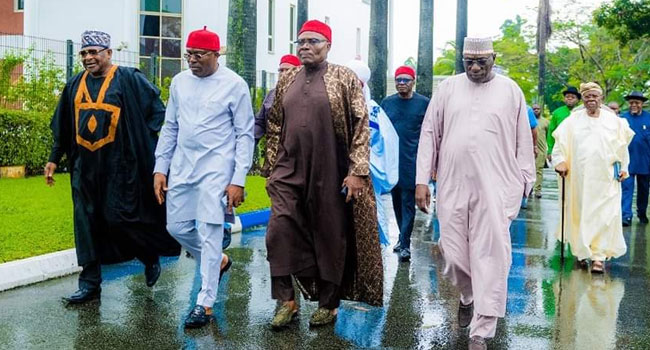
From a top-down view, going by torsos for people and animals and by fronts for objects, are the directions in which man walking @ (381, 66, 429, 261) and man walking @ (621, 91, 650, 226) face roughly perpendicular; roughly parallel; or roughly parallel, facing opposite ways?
roughly parallel

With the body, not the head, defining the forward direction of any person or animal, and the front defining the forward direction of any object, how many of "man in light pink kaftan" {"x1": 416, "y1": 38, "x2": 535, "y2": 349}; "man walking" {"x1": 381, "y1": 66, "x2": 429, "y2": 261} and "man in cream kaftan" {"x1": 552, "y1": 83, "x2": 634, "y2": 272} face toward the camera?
3

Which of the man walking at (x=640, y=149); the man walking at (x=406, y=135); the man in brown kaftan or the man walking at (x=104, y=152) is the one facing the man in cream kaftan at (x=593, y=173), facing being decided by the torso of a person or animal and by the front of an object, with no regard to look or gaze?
the man walking at (x=640, y=149)

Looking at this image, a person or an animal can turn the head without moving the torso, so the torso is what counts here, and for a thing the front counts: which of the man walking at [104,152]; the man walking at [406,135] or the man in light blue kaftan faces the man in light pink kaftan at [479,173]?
the man walking at [406,135]

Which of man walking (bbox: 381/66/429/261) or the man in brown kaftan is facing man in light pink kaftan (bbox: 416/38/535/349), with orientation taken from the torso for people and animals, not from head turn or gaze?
the man walking

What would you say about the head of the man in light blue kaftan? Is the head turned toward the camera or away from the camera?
toward the camera

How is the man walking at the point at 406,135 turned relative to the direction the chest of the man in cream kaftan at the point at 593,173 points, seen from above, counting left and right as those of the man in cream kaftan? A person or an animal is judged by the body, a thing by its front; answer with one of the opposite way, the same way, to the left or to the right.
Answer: the same way

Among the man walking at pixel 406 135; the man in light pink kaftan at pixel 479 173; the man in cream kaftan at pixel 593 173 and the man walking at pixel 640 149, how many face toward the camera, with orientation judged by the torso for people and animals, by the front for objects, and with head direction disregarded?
4

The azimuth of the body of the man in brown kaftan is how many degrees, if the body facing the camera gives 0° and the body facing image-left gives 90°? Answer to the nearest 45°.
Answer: approximately 45°

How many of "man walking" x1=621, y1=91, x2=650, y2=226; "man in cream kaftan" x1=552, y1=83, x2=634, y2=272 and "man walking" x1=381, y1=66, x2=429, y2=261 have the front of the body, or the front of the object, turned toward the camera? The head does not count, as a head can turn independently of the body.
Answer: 3

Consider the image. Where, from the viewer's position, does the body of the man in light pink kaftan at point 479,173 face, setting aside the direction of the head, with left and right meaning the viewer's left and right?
facing the viewer

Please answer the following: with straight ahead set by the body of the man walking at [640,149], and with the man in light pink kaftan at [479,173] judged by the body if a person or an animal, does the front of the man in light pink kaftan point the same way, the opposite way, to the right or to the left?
the same way

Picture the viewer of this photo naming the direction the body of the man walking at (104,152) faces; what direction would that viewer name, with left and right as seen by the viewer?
facing the viewer and to the left of the viewer

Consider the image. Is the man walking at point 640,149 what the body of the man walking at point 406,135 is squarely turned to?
no

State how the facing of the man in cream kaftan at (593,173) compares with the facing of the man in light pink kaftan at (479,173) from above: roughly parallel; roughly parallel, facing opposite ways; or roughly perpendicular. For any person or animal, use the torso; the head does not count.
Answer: roughly parallel

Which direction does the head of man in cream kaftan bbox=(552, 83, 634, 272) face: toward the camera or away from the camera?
toward the camera

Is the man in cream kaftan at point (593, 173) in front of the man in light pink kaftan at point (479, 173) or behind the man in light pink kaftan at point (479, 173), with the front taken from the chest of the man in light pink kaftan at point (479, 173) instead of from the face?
behind

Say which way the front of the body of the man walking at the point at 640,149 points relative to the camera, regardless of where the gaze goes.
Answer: toward the camera

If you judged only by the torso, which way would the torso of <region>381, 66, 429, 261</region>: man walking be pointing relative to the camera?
toward the camera

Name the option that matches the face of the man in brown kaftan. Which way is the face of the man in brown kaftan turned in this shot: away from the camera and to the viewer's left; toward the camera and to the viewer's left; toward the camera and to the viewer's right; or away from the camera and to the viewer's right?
toward the camera and to the viewer's left

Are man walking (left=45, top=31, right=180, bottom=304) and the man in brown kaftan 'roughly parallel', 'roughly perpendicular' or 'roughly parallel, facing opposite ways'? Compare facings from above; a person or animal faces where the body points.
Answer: roughly parallel

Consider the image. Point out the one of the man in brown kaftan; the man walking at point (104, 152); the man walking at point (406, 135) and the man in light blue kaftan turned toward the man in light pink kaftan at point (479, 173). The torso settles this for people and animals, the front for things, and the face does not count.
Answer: the man walking at point (406, 135)

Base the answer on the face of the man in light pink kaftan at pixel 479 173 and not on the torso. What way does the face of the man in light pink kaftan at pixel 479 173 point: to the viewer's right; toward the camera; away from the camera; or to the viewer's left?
toward the camera
